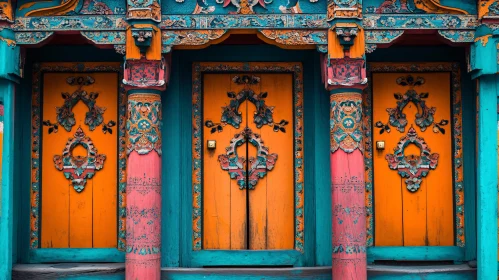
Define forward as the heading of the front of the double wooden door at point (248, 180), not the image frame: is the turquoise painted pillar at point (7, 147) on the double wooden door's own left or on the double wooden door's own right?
on the double wooden door's own right

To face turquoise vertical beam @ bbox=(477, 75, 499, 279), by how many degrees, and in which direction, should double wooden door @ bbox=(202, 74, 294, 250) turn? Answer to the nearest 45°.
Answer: approximately 90° to its left

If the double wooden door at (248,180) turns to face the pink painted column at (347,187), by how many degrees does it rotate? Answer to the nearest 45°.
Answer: approximately 45° to its left

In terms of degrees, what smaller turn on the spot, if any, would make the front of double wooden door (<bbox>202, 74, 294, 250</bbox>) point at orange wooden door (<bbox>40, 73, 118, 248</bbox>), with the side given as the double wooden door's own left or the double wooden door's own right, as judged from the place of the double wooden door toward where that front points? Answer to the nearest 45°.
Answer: approximately 90° to the double wooden door's own right

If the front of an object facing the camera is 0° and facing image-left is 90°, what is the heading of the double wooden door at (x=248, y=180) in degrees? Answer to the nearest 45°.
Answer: approximately 0°

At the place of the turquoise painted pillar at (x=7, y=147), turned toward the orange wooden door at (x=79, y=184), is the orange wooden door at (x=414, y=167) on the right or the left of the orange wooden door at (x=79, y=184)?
right

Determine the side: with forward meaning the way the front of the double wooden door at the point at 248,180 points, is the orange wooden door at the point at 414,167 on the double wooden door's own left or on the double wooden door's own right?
on the double wooden door's own left
